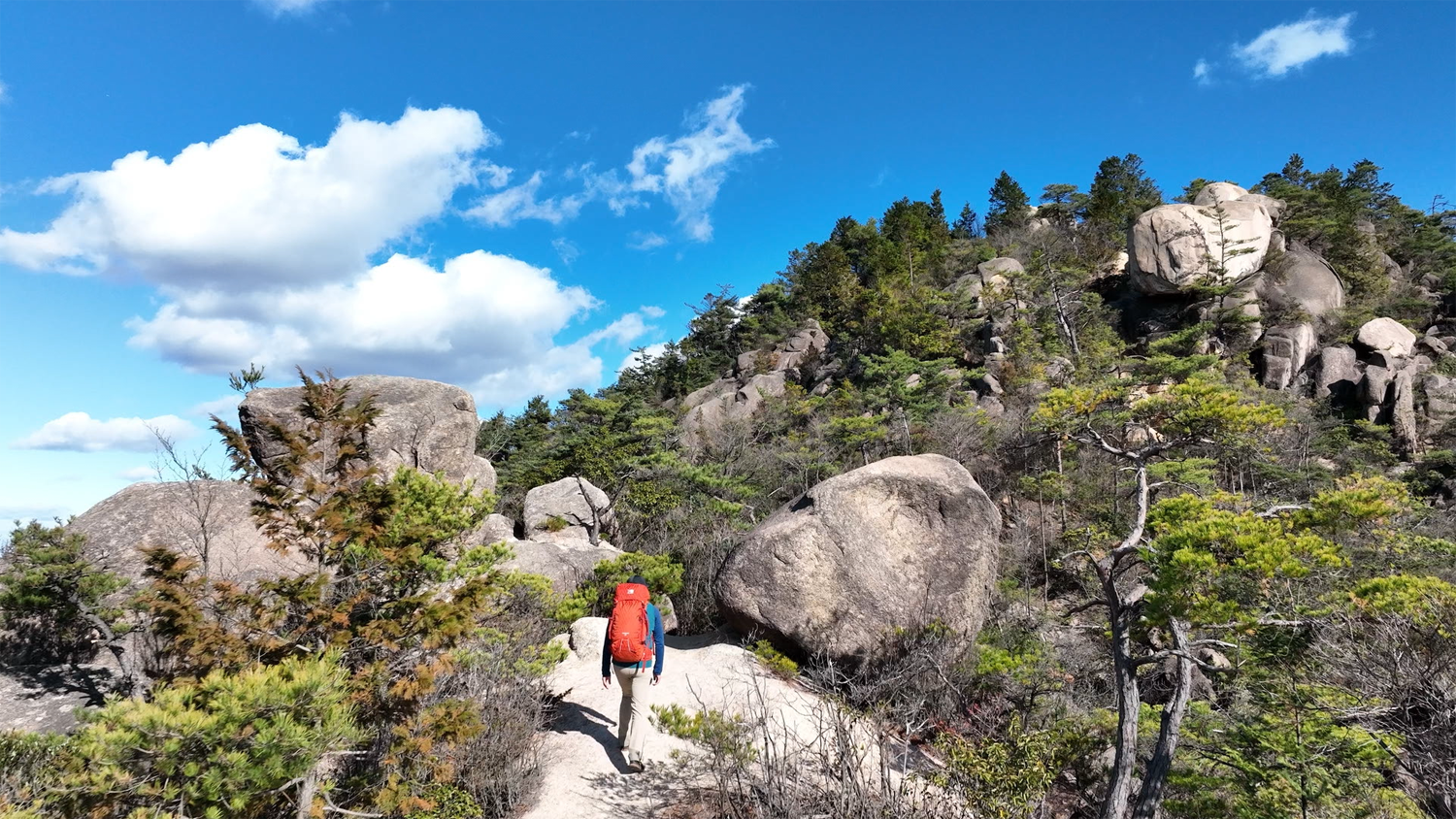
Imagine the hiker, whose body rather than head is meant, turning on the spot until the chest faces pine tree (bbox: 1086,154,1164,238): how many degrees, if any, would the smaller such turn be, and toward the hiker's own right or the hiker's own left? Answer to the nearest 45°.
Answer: approximately 45° to the hiker's own right

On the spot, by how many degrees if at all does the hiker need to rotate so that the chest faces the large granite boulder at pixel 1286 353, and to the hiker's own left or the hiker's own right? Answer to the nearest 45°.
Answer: approximately 45° to the hiker's own right

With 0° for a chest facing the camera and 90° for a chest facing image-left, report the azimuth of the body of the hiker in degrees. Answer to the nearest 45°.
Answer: approximately 180°

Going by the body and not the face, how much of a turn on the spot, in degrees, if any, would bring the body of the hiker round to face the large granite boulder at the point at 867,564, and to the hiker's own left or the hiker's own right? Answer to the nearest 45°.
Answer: approximately 45° to the hiker's own right
